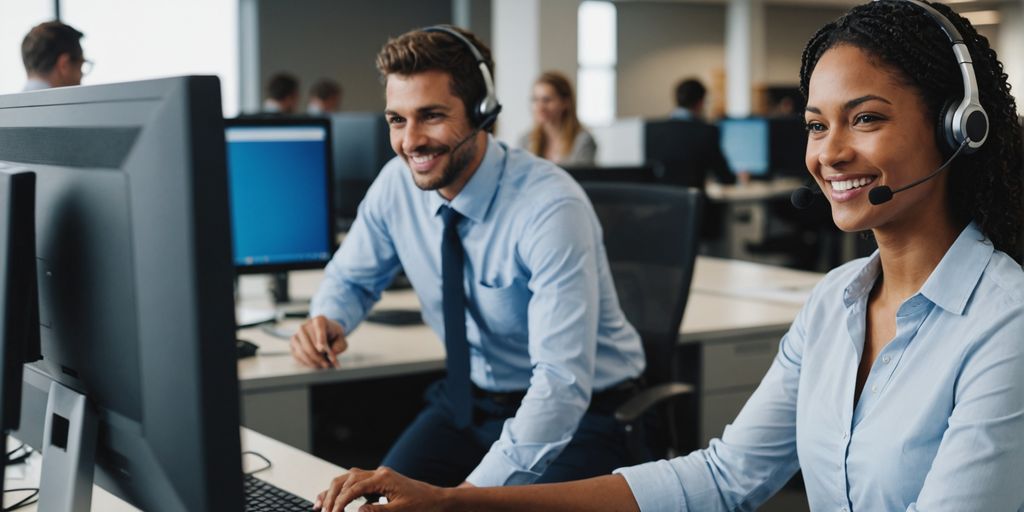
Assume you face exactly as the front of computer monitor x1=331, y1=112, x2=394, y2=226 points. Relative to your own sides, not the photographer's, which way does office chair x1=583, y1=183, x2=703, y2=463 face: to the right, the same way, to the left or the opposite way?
the opposite way

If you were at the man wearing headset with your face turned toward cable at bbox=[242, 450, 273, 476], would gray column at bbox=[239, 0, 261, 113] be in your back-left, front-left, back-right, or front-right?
back-right

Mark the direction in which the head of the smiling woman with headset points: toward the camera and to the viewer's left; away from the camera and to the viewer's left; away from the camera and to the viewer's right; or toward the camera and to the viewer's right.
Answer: toward the camera and to the viewer's left

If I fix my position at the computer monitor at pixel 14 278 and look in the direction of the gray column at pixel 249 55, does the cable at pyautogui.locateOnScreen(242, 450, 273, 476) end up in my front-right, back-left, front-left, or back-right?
front-right

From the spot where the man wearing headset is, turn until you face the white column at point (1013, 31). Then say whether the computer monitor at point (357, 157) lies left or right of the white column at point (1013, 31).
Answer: left

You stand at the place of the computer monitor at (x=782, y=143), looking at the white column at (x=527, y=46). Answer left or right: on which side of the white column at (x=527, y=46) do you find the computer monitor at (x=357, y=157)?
left

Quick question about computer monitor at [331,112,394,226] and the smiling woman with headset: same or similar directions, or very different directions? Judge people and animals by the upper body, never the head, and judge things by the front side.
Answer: very different directions

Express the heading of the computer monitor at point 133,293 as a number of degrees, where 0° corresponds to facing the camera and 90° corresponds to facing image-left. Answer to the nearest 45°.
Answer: approximately 225°

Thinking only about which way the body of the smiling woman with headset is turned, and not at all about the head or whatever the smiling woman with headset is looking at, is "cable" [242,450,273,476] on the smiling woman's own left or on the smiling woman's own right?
on the smiling woman's own right

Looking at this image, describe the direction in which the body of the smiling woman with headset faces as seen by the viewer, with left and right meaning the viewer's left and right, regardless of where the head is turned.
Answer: facing the viewer and to the left of the viewer

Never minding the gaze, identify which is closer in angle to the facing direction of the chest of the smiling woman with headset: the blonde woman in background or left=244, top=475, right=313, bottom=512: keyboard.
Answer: the keyboard

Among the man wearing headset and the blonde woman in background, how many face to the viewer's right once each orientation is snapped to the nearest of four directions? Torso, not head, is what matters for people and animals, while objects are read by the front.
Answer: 0

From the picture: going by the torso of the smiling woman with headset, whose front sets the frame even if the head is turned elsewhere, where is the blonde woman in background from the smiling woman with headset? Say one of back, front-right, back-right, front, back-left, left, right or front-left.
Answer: back-right

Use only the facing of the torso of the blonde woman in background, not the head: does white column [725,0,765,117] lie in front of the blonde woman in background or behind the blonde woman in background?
behind

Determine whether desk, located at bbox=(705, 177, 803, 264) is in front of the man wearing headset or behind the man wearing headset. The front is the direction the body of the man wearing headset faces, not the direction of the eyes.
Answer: behind

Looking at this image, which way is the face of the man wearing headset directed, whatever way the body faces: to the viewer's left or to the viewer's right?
to the viewer's left
